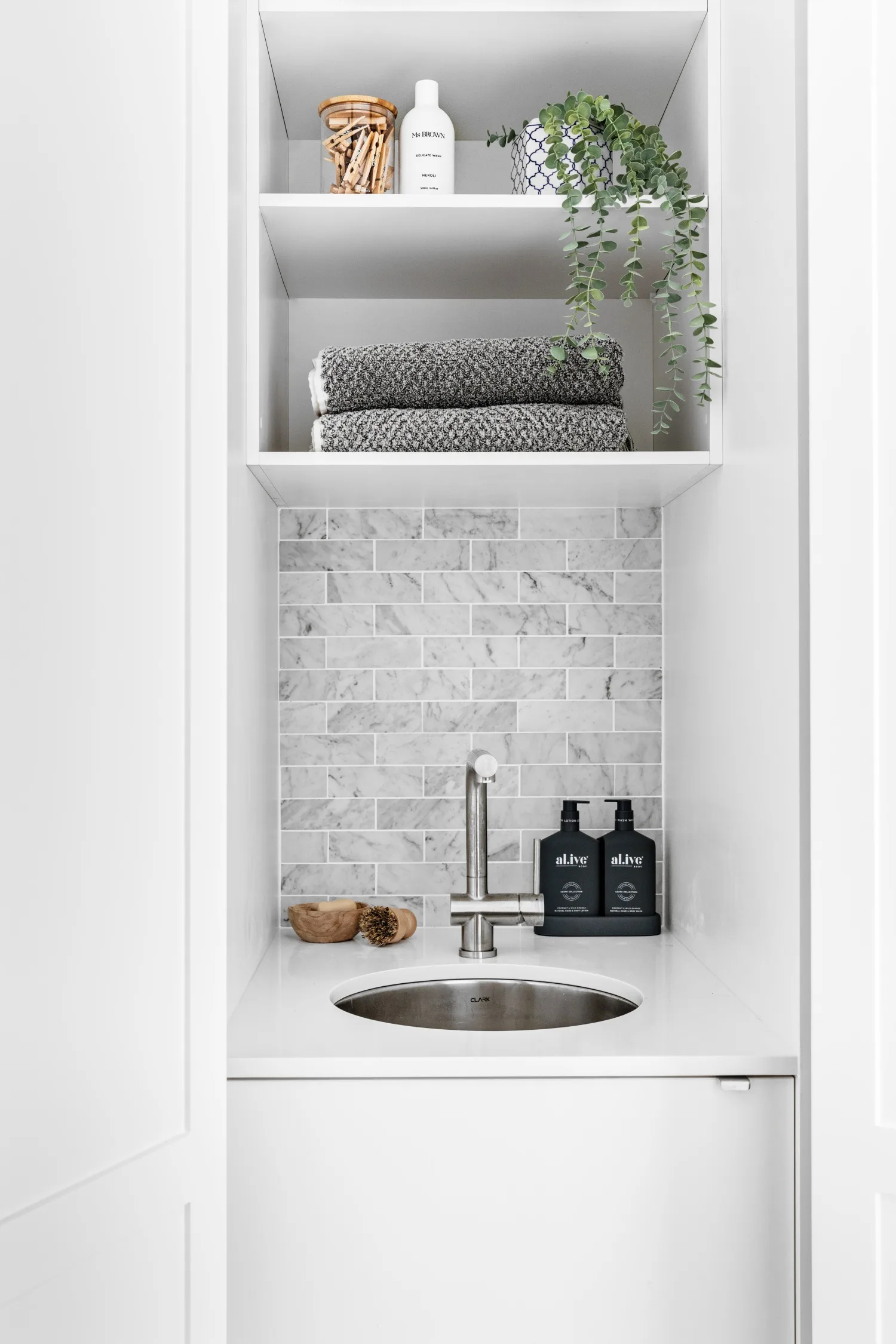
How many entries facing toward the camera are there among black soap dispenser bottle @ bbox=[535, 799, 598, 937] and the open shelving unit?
2

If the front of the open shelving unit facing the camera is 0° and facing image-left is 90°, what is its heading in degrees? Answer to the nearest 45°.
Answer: approximately 0°

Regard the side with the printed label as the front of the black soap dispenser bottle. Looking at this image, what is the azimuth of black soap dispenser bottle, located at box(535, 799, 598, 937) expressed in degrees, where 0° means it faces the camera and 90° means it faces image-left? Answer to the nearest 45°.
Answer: approximately 0°
